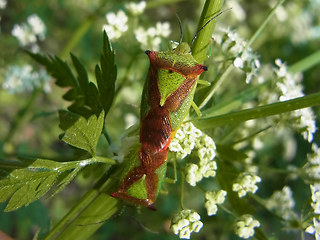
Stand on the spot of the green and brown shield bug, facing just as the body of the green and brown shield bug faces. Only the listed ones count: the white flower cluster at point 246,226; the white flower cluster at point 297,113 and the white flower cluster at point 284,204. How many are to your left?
0

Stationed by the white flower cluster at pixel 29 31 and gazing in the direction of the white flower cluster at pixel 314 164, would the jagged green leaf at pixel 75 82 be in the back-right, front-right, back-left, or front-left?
front-right

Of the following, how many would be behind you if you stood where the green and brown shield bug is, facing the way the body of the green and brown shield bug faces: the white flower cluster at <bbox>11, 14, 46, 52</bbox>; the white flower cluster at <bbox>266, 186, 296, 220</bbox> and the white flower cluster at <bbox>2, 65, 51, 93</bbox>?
0

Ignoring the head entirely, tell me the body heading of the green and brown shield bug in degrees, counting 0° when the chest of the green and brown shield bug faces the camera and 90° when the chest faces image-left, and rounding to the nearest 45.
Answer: approximately 180°

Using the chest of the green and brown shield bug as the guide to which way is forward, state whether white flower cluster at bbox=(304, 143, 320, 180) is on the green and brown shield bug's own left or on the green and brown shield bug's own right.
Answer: on the green and brown shield bug's own right
